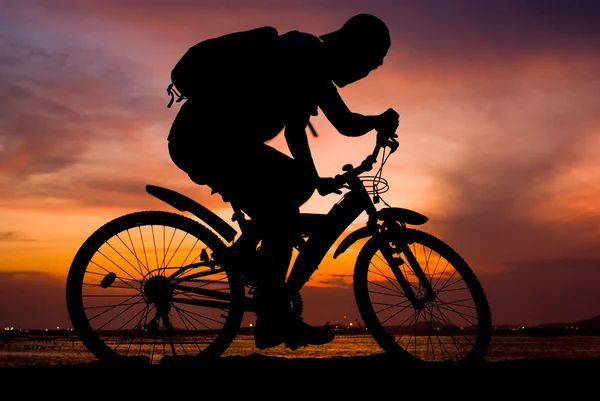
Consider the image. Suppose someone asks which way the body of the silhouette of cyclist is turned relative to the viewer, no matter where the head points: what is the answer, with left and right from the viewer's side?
facing to the right of the viewer
